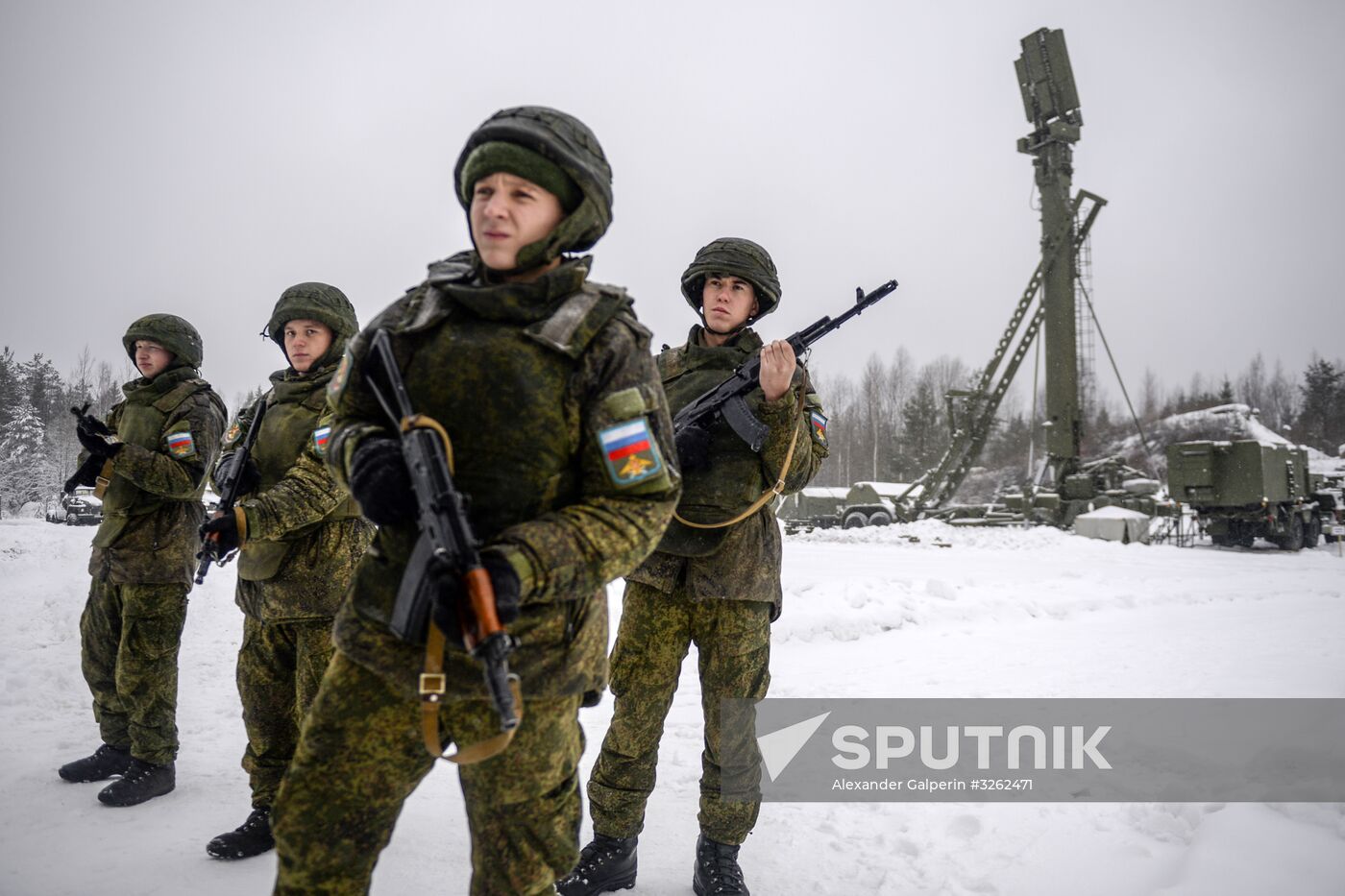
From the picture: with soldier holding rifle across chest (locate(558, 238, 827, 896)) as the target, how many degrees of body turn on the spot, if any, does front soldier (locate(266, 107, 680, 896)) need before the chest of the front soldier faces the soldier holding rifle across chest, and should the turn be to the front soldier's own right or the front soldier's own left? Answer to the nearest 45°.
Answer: approximately 180°

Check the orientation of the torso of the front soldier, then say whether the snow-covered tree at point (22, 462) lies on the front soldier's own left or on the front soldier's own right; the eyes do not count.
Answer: on the front soldier's own right

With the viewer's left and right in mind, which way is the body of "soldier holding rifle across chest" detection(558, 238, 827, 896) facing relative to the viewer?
facing the viewer and to the left of the viewer

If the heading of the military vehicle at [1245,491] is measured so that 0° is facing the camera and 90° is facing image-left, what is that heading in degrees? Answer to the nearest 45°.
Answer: approximately 225°

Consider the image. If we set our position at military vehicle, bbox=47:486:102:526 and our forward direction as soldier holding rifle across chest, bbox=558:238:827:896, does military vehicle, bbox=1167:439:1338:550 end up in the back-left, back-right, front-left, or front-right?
front-left

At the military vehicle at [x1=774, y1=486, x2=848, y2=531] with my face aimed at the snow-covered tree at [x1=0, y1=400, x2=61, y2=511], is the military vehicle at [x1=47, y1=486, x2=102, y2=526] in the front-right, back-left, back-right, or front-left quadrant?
front-left

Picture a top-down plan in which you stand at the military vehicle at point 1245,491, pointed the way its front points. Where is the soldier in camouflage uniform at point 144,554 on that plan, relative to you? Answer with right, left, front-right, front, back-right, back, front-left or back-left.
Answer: back-right

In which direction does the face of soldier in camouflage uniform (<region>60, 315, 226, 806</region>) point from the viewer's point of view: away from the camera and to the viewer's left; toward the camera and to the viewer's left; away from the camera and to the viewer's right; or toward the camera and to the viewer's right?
toward the camera and to the viewer's left

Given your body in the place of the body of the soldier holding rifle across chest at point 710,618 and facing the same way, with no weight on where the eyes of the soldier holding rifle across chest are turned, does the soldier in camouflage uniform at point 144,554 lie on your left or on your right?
on your right

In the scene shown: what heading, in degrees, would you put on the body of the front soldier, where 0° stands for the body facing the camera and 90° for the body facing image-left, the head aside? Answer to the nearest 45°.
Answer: approximately 45°

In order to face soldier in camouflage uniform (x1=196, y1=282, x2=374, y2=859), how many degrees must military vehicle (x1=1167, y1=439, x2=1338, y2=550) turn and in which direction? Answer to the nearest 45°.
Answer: approximately 135° to its right
